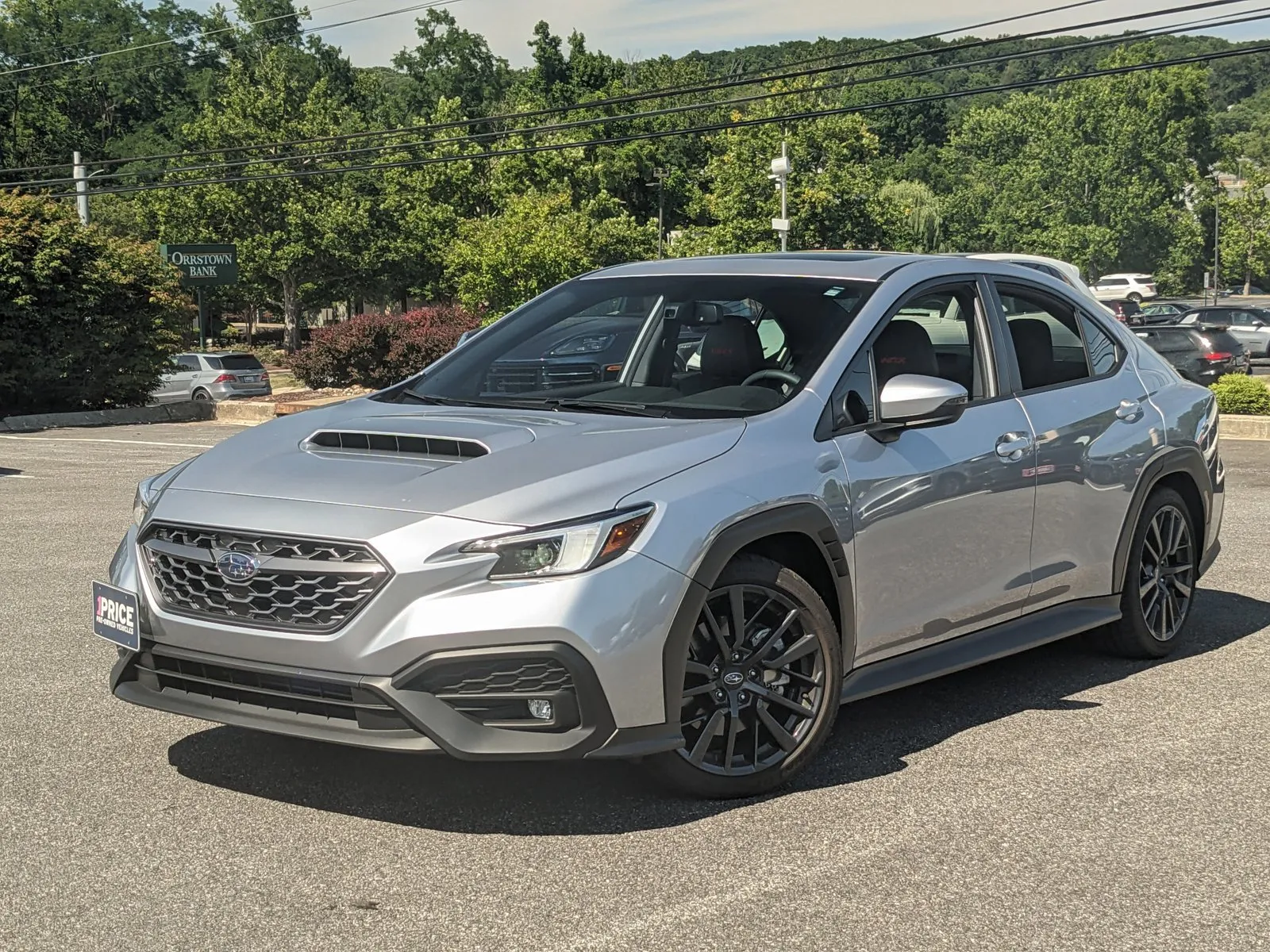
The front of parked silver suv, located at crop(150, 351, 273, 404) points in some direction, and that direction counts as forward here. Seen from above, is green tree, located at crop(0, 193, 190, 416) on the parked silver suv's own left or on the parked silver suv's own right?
on the parked silver suv's own left

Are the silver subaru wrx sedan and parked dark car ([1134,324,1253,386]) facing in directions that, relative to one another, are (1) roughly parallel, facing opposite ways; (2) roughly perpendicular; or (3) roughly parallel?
roughly perpendicular

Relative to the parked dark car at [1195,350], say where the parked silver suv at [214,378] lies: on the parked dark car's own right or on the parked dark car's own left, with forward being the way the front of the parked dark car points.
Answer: on the parked dark car's own left

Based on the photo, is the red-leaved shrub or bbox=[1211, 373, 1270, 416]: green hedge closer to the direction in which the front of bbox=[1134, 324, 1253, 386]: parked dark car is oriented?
the red-leaved shrub

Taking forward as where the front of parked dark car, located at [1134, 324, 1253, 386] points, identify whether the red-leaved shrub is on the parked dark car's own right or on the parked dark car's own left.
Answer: on the parked dark car's own left

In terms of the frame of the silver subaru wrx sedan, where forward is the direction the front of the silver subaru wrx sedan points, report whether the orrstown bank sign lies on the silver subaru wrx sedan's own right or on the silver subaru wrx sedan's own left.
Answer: on the silver subaru wrx sedan's own right

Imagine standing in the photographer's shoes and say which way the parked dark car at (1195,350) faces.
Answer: facing away from the viewer and to the left of the viewer

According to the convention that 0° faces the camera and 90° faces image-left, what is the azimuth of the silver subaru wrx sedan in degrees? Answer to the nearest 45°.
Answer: approximately 45°

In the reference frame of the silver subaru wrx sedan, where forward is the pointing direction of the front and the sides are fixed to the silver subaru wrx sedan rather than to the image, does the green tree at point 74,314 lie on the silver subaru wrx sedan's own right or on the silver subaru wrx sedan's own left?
on the silver subaru wrx sedan's own right

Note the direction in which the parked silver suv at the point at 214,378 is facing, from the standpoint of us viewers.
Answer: facing away from the viewer and to the left of the viewer

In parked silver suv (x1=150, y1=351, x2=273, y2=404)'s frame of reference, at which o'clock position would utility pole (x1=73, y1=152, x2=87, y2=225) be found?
The utility pole is roughly at 1 o'clock from the parked silver suv.

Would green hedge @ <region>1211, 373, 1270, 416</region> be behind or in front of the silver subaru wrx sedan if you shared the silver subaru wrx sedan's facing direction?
behind
